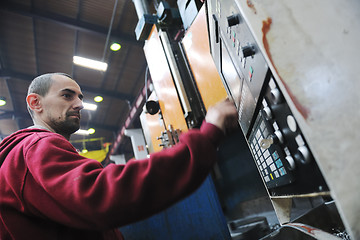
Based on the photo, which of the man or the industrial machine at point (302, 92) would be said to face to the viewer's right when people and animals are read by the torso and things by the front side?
the man

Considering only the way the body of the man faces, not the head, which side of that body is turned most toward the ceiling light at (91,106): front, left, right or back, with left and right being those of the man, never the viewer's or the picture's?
left

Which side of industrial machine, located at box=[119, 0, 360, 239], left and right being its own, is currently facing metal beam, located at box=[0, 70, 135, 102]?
right

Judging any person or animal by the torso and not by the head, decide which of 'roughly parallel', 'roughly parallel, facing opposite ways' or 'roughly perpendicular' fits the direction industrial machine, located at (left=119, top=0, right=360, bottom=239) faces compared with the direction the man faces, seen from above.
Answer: roughly parallel, facing opposite ways

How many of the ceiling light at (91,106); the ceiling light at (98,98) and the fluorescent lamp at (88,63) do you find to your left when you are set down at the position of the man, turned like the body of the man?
3

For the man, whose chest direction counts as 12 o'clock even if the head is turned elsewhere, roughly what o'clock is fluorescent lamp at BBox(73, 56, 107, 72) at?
The fluorescent lamp is roughly at 9 o'clock from the man.

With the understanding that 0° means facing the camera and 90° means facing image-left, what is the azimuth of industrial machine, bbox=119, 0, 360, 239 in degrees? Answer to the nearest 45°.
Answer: approximately 45°

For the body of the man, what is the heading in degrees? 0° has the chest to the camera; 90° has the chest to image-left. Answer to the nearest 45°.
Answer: approximately 270°

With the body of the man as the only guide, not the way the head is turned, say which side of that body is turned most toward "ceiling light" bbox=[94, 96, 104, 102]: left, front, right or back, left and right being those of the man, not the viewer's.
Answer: left

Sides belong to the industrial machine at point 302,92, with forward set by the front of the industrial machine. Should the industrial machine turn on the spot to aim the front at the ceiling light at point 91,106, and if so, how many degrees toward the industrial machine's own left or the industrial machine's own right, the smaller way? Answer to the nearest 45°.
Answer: approximately 90° to the industrial machine's own right

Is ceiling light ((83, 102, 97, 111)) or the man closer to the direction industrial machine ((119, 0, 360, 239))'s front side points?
the man

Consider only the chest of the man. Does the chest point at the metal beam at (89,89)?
no

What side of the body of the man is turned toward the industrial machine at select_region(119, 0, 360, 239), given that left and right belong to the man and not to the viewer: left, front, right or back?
front

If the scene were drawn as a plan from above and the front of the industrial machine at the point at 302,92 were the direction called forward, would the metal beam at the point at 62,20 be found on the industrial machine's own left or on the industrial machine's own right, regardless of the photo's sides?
on the industrial machine's own right

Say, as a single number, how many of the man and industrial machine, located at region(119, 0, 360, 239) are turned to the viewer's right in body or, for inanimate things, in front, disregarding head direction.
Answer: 1
